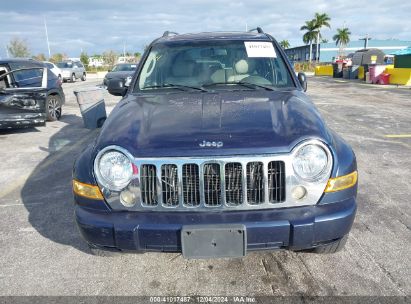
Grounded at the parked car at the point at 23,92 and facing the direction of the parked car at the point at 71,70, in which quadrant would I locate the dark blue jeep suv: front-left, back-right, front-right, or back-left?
back-right

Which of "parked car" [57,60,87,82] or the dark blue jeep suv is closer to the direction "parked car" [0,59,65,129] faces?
the dark blue jeep suv

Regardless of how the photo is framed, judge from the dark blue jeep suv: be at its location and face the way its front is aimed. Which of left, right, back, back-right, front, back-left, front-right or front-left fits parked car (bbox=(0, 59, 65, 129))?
back-right

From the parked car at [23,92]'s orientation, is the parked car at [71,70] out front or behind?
behind

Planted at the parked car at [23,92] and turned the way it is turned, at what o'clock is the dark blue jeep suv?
The dark blue jeep suv is roughly at 10 o'clock from the parked car.

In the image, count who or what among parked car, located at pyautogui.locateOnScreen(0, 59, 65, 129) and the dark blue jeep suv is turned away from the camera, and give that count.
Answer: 0

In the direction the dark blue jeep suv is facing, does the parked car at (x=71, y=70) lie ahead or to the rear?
to the rear

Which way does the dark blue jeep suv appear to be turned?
toward the camera
